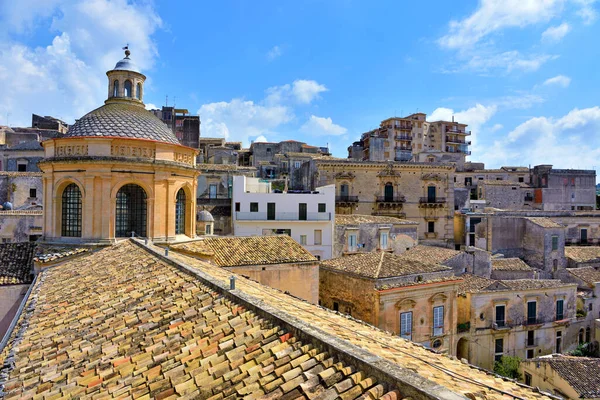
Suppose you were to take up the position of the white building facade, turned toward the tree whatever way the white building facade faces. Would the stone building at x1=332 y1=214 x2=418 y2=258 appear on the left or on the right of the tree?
left

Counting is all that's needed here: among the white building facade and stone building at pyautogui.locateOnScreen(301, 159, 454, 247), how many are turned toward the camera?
2

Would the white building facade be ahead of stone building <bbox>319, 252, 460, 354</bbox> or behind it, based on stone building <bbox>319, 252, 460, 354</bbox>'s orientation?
behind

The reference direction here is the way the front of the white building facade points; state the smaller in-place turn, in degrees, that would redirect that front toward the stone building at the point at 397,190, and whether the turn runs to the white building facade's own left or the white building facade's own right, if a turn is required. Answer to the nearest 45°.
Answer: approximately 135° to the white building facade's own left

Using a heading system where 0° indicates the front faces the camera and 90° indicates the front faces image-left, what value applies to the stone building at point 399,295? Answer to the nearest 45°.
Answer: approximately 315°

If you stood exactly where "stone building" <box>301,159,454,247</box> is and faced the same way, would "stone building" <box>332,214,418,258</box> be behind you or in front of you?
in front

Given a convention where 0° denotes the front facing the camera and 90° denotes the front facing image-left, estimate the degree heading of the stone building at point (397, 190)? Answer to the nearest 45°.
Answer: approximately 0°

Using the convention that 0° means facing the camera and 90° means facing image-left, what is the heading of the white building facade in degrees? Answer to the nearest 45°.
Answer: approximately 0°

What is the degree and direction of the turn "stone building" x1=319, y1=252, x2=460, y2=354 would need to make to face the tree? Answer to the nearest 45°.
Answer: approximately 90° to its left
